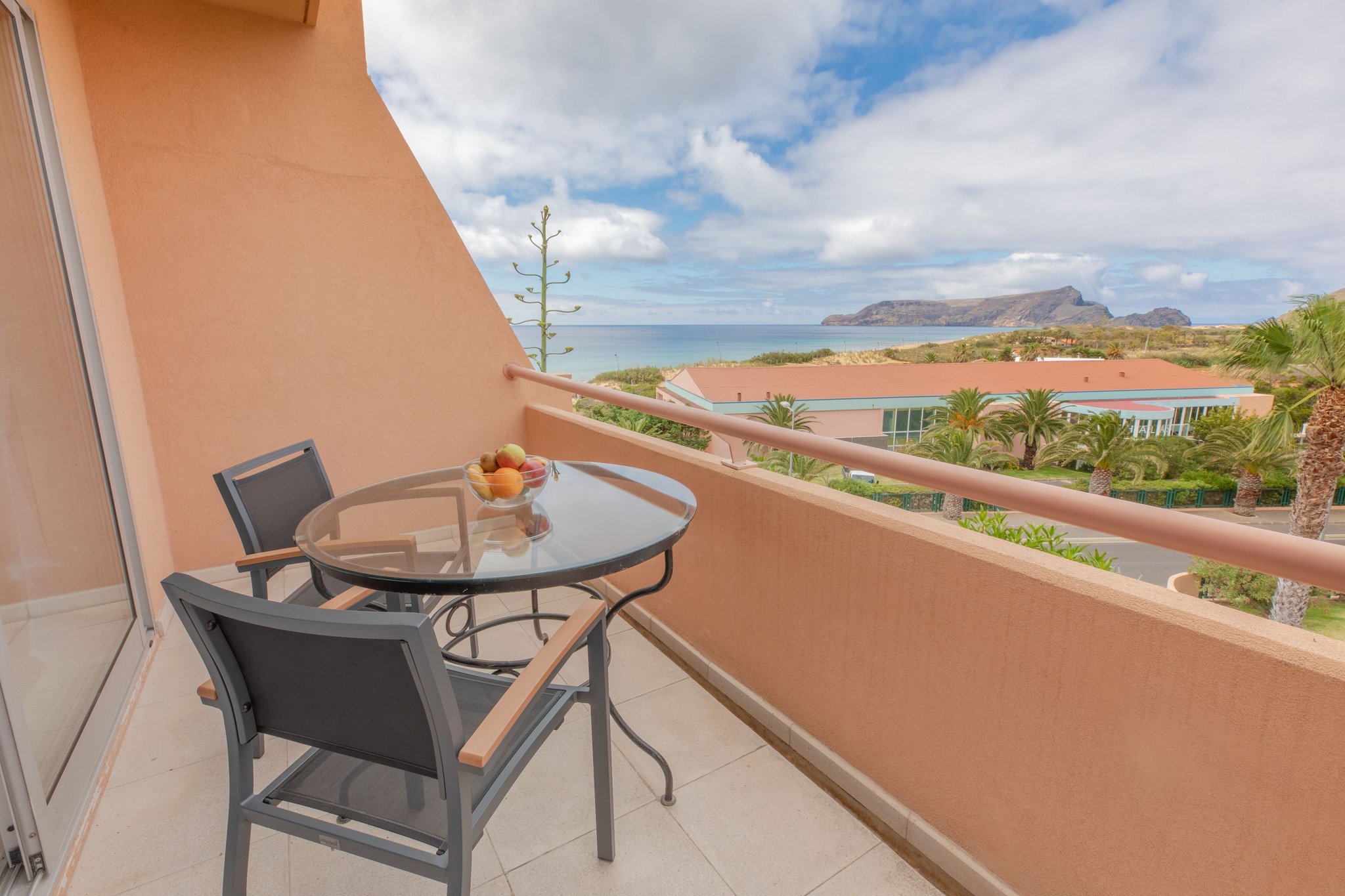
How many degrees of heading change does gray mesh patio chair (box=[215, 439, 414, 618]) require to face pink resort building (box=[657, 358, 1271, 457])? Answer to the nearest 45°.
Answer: approximately 90° to its left

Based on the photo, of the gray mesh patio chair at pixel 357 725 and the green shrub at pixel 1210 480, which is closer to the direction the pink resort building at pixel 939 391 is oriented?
the gray mesh patio chair

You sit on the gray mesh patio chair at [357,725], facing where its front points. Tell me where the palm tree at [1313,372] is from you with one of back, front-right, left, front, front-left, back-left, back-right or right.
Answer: front-right

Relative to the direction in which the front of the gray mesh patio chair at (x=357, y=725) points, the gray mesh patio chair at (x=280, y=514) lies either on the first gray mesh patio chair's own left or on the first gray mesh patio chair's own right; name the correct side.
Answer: on the first gray mesh patio chair's own left

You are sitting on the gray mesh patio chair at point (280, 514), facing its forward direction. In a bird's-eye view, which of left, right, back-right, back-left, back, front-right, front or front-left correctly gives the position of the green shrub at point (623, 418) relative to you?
left

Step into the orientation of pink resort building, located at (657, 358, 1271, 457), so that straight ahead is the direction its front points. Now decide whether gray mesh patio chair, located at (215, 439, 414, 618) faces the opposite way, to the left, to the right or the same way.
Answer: to the left

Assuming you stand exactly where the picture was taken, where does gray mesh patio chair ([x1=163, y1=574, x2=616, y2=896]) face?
facing away from the viewer and to the right of the viewer

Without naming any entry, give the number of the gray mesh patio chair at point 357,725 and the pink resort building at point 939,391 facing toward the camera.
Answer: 1

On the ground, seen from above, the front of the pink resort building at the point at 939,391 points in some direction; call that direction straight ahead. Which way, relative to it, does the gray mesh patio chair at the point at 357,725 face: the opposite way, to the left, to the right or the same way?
the opposite way

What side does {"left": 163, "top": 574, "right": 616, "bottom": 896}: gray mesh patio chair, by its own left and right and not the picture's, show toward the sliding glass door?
left

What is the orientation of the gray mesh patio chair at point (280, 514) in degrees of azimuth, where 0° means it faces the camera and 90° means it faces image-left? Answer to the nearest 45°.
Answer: approximately 315°

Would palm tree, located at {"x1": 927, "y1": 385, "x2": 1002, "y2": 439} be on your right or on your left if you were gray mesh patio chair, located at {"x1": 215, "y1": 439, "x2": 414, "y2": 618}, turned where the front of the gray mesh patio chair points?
on your left

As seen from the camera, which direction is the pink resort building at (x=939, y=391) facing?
toward the camera

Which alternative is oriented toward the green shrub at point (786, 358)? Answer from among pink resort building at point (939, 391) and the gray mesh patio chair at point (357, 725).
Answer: the gray mesh patio chair

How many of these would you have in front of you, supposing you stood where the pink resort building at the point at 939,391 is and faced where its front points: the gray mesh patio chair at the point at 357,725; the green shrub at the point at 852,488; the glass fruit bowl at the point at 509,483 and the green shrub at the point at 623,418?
4
